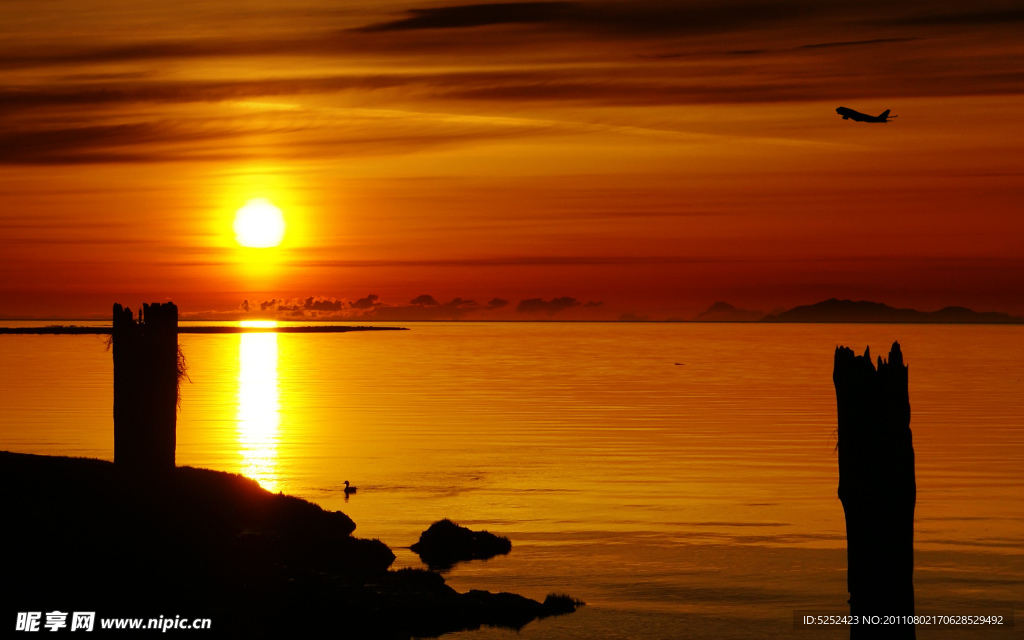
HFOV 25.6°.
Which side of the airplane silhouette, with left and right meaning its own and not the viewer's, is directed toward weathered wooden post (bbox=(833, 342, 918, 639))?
left

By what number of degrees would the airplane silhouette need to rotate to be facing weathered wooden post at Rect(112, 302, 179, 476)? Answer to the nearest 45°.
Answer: approximately 45° to its left

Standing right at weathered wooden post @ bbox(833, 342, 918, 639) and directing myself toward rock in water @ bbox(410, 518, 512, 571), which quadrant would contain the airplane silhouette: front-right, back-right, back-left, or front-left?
front-right

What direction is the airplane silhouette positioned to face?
to the viewer's left
